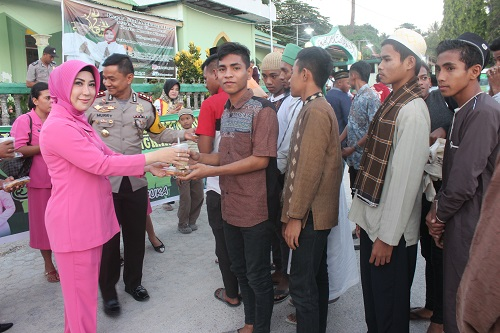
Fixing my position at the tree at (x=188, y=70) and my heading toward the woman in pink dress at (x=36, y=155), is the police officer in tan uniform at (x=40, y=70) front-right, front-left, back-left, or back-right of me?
front-right

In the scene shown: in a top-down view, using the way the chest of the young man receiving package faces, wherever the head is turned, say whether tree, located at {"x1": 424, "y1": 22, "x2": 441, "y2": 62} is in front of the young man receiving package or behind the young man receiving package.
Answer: behind

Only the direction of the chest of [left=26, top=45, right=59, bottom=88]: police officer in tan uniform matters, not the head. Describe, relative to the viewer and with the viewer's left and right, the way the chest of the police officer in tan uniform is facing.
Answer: facing the viewer and to the right of the viewer

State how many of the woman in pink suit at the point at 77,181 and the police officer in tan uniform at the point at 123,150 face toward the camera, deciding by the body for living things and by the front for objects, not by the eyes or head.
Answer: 1

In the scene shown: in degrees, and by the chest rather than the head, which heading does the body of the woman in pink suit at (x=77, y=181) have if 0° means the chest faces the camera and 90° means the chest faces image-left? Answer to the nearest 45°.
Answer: approximately 270°

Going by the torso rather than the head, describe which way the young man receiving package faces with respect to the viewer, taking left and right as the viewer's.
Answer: facing the viewer and to the left of the viewer

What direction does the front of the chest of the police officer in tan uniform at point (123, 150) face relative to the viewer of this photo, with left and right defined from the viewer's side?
facing the viewer

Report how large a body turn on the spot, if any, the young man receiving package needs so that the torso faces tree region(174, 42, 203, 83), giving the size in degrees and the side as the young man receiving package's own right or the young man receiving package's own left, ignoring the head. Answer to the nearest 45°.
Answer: approximately 135° to the young man receiving package's own right

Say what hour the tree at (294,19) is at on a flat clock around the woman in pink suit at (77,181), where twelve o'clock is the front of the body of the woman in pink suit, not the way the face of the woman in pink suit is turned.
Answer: The tree is roughly at 10 o'clock from the woman in pink suit.

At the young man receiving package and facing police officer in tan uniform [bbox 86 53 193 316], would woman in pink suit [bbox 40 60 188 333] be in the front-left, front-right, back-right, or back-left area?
front-left

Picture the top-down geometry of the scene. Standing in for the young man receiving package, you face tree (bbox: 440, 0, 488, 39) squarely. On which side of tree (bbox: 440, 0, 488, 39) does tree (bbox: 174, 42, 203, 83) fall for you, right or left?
left

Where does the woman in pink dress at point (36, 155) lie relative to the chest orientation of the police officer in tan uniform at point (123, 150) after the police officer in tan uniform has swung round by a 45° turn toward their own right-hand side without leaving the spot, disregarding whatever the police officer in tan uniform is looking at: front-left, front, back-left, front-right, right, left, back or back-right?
right

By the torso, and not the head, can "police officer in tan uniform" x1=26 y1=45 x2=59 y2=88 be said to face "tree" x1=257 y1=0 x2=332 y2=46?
no

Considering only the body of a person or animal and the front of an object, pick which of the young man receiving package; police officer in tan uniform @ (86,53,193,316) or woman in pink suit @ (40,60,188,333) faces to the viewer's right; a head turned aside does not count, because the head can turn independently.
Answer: the woman in pink suit

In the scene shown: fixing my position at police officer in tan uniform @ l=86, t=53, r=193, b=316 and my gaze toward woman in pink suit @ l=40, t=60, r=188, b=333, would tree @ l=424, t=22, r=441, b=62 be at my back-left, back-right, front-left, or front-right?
back-left

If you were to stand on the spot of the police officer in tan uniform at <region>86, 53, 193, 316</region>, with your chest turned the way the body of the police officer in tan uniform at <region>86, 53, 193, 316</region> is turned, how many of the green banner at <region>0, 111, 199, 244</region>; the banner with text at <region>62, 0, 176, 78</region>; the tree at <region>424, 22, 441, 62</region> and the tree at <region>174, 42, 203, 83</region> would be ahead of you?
0
